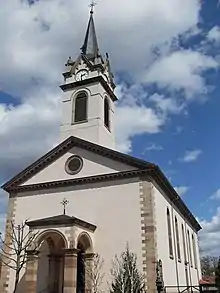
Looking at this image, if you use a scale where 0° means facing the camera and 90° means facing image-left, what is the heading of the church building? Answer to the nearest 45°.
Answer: approximately 45°
